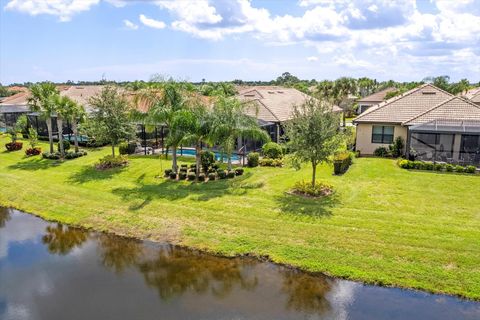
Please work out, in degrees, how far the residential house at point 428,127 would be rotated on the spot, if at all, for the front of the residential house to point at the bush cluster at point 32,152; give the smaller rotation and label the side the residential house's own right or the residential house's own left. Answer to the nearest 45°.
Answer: approximately 90° to the residential house's own left

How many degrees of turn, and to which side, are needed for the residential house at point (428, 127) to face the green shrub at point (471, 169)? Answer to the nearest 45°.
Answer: approximately 135° to its right

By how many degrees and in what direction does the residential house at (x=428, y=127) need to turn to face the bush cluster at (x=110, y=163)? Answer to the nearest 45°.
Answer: approximately 135° to its left

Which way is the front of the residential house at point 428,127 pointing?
away from the camera

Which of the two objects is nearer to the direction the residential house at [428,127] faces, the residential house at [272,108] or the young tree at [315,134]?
the residential house
